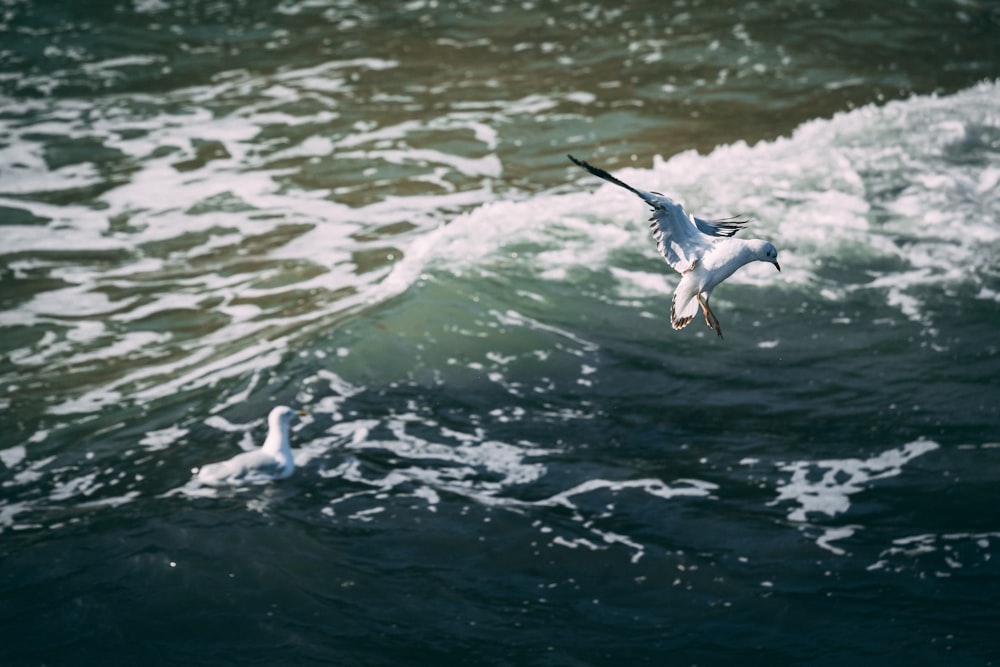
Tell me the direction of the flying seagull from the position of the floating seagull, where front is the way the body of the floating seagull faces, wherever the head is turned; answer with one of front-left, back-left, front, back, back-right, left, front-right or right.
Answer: front-right

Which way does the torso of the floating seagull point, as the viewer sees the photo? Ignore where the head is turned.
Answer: to the viewer's right

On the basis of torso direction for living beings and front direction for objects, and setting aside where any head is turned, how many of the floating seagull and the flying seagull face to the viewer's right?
2

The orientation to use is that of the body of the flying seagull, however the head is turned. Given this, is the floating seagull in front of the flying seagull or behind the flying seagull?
behind

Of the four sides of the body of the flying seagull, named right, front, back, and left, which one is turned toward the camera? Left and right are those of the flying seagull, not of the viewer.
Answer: right
